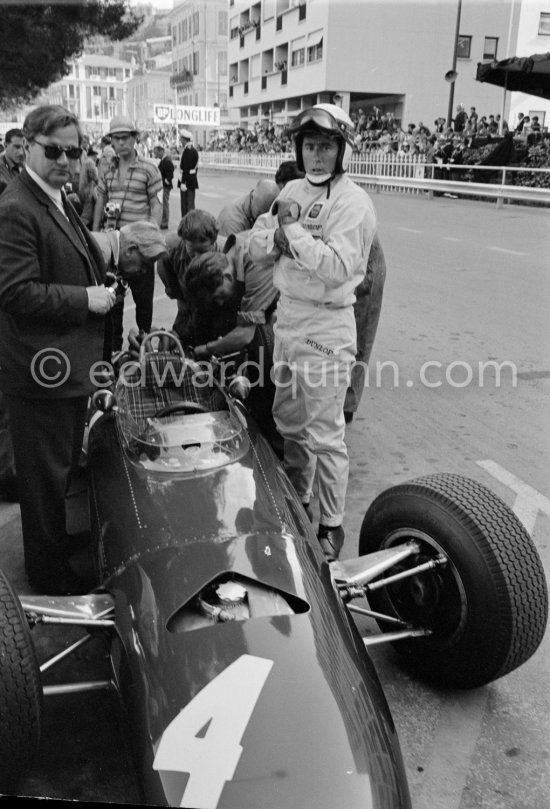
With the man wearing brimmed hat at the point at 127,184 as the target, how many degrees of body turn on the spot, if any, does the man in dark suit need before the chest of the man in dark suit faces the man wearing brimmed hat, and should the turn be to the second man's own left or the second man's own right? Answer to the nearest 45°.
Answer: approximately 135° to the second man's own left

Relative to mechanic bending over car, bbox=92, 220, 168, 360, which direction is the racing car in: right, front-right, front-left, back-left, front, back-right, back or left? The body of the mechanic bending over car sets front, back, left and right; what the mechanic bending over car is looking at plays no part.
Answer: right

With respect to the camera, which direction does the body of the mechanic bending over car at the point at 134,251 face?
to the viewer's right

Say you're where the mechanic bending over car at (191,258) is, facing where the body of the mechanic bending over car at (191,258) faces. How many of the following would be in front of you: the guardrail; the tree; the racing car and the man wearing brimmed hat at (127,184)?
1

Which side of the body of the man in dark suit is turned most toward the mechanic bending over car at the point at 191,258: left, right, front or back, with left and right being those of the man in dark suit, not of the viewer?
left

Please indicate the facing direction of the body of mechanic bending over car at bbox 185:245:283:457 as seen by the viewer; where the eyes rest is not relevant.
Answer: to the viewer's left

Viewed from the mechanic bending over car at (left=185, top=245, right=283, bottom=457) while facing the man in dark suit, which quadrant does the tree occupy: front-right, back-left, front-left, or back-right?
back-right
